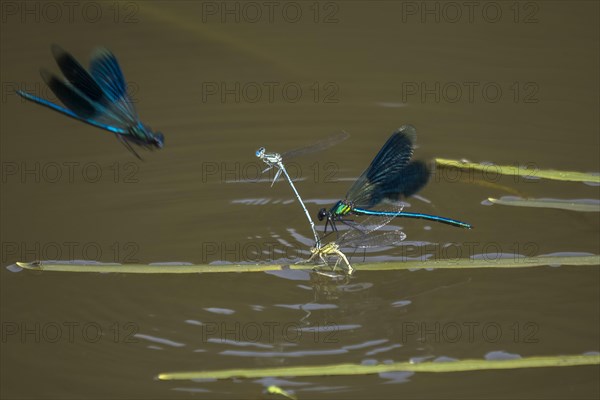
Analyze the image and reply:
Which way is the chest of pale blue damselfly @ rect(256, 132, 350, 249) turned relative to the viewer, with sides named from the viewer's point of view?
facing to the left of the viewer

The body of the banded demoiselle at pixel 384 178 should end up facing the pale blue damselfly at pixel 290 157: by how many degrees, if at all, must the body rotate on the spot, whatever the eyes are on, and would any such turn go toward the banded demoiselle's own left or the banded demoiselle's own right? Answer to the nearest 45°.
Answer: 0° — it already faces it

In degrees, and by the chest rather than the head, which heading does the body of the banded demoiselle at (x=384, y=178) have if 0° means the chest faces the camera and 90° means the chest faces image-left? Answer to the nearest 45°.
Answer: approximately 90°

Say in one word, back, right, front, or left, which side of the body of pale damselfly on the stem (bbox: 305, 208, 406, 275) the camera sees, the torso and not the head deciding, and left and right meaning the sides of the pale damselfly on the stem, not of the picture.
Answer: left
